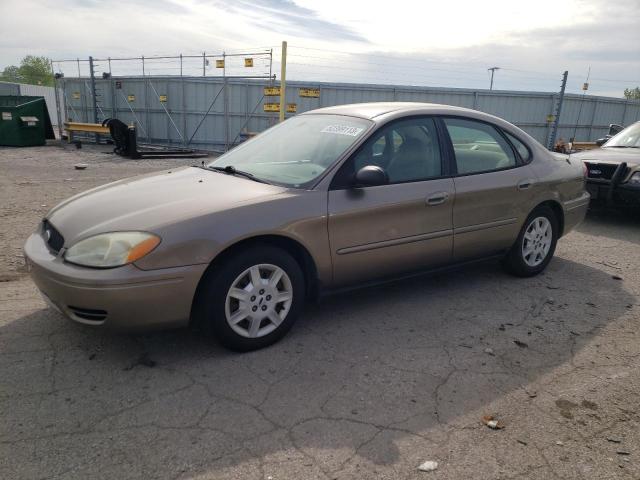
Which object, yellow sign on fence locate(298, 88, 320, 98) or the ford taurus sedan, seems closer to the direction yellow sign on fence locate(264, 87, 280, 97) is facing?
the ford taurus sedan

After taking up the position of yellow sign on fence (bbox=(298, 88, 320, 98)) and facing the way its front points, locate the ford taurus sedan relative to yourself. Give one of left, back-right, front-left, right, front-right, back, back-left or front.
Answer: front

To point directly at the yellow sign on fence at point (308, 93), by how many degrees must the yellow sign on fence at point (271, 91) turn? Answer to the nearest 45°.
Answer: approximately 135° to its left

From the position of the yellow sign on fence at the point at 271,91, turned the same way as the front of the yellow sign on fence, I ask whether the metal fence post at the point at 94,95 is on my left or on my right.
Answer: on my right

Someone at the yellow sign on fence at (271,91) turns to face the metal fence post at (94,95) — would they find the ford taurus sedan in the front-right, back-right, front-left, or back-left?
back-left

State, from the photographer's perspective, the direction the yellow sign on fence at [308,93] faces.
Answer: facing the viewer

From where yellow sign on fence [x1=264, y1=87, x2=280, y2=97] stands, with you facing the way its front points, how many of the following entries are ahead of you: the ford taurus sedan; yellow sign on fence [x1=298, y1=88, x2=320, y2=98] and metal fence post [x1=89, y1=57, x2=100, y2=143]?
1

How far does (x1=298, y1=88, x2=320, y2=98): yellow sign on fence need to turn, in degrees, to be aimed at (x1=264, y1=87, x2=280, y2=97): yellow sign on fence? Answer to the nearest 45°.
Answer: approximately 45° to its right

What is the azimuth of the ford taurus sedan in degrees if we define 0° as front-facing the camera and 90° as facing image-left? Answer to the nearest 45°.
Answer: approximately 45°

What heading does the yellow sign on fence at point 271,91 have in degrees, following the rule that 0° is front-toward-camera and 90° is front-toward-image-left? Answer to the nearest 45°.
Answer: approximately 0°

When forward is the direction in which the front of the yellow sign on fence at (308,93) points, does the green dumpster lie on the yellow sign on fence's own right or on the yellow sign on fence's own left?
on the yellow sign on fence's own right

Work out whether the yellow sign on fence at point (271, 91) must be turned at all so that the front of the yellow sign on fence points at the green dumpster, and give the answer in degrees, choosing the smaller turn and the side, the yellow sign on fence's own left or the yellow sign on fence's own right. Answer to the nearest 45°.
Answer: approximately 90° to the yellow sign on fence's own right

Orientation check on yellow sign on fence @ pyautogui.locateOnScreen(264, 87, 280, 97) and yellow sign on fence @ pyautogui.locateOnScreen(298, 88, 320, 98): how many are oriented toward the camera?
2

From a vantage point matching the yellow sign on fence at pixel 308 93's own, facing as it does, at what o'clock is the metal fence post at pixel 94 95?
The metal fence post is roughly at 4 o'clock from the yellow sign on fence.

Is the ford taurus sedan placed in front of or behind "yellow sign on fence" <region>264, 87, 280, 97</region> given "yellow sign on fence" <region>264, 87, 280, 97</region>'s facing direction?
in front
